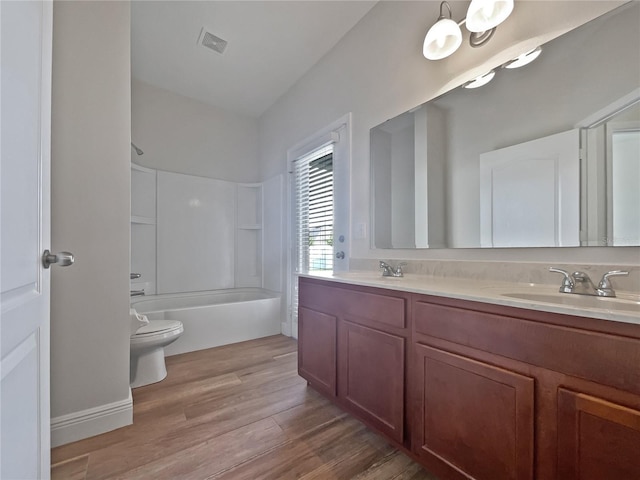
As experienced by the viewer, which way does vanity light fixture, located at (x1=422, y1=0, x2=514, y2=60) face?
facing the viewer and to the left of the viewer

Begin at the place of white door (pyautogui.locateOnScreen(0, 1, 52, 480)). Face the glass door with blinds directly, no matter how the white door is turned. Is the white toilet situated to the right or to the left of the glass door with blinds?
left

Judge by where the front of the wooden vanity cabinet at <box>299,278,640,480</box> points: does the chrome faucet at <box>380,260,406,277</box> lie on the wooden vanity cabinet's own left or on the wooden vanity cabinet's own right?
on the wooden vanity cabinet's own right

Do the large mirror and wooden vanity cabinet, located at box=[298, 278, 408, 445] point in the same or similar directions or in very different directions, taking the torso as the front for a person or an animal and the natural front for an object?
same or similar directions

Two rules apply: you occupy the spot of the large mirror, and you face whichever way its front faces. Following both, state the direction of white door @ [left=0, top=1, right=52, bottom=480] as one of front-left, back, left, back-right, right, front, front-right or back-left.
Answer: front

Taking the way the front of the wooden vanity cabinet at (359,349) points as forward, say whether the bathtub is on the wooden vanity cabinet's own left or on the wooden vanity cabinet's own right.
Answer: on the wooden vanity cabinet's own right

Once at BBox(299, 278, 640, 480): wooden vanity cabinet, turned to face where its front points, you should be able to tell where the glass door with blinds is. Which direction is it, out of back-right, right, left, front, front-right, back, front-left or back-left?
right

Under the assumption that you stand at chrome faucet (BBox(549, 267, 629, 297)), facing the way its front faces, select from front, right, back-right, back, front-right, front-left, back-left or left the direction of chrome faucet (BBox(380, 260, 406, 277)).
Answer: front-right

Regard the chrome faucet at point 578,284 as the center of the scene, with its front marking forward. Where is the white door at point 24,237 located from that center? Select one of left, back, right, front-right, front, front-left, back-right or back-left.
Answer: front

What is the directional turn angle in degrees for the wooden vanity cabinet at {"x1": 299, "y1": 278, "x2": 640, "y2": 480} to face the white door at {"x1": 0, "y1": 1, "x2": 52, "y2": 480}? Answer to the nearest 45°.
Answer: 0° — it already faces it

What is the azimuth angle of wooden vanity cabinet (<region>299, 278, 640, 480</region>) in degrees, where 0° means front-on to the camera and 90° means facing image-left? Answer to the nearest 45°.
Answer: approximately 45°

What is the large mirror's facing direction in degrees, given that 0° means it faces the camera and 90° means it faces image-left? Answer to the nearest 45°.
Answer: approximately 45°
